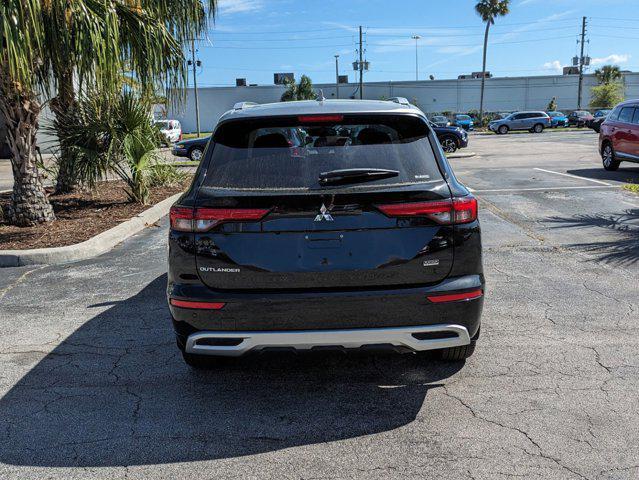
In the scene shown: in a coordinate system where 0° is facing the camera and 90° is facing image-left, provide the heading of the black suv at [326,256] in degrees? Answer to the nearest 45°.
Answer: approximately 180°

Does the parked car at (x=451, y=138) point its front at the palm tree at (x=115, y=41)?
no

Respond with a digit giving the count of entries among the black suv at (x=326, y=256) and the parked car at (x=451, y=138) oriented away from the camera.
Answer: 1

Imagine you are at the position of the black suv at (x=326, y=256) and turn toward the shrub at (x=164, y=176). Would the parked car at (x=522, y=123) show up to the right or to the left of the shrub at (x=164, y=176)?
right

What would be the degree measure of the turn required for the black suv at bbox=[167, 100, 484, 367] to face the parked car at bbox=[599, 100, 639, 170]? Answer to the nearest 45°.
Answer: approximately 45° to its right

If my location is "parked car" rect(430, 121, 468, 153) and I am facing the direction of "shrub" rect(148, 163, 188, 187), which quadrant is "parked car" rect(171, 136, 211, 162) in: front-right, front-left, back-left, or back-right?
front-right

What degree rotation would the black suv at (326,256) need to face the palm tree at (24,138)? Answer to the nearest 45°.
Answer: approximately 45° to its left

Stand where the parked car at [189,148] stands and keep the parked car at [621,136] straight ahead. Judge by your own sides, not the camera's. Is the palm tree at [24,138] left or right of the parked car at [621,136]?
right

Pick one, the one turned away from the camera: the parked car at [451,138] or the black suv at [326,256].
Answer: the black suv

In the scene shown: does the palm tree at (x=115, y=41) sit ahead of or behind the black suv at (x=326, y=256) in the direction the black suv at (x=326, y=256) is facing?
ahead
